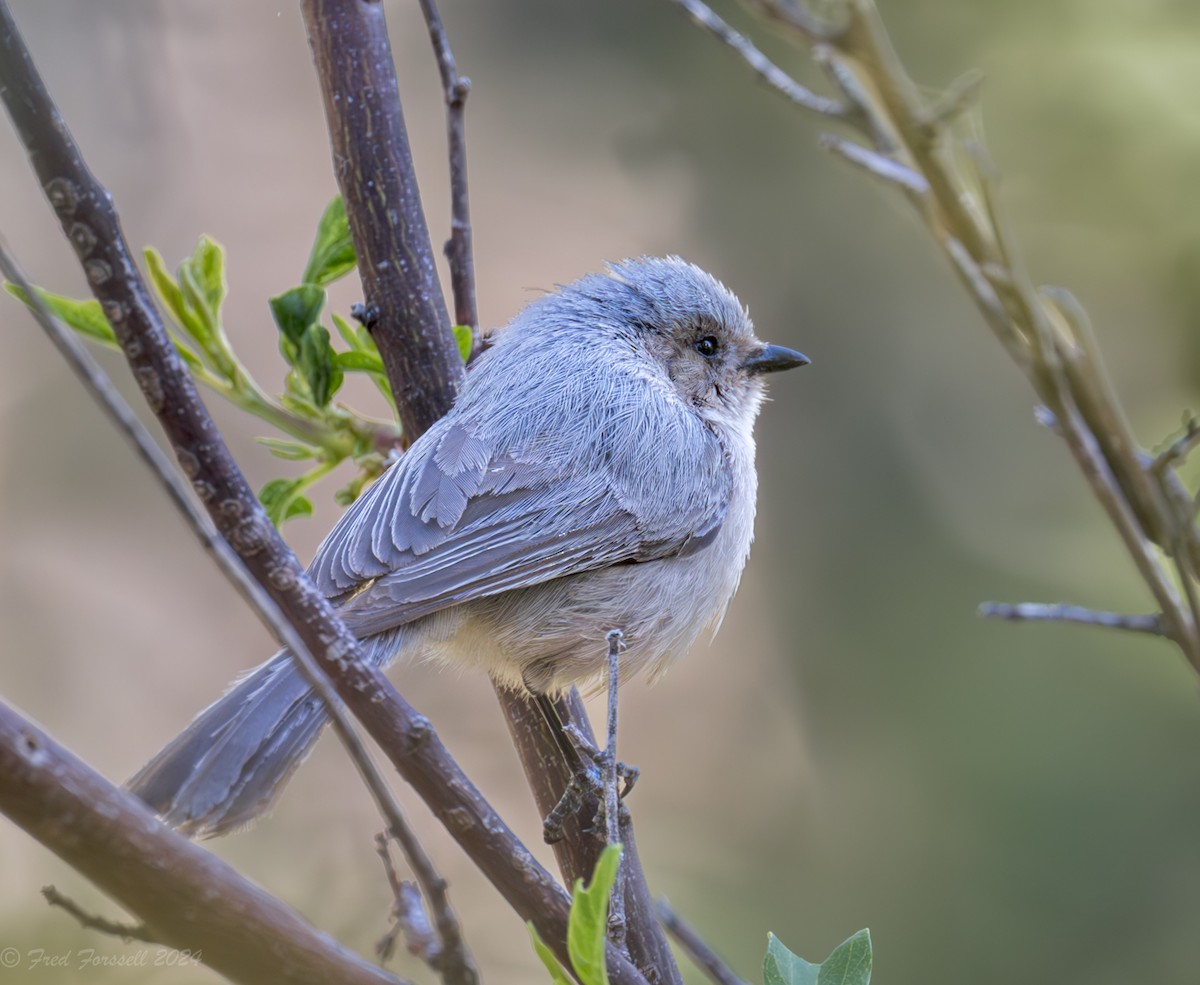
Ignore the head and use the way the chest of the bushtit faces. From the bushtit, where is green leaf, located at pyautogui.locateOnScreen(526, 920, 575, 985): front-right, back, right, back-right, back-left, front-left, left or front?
right

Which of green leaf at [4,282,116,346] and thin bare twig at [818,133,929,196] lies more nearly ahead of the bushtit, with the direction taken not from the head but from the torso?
the thin bare twig

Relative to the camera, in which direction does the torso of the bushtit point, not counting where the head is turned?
to the viewer's right
